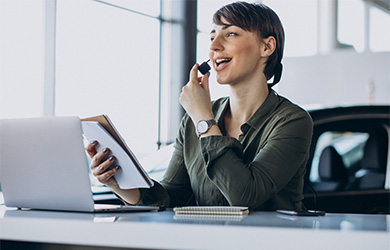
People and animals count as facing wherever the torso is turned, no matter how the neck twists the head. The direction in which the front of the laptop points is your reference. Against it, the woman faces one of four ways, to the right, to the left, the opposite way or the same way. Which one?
the opposite way

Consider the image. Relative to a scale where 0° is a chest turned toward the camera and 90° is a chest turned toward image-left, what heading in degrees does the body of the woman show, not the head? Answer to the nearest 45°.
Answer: approximately 45°

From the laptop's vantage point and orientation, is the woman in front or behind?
in front

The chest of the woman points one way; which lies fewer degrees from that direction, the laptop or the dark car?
the laptop

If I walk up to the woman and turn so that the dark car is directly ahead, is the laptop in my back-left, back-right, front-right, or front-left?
back-left

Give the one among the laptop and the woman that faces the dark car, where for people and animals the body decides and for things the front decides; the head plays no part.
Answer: the laptop

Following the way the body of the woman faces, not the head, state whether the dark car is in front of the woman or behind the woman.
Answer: behind

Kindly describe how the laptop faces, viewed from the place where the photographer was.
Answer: facing away from the viewer and to the right of the viewer

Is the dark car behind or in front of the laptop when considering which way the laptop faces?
in front
